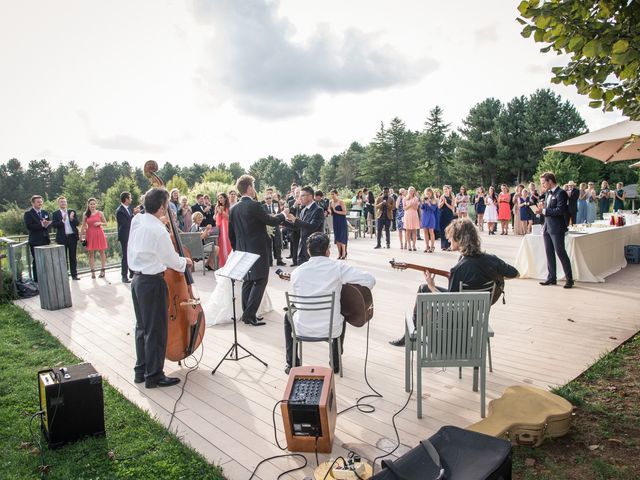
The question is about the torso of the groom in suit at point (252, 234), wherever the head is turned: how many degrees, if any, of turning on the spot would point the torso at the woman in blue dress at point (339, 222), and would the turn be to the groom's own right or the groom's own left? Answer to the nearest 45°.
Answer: approximately 45° to the groom's own left

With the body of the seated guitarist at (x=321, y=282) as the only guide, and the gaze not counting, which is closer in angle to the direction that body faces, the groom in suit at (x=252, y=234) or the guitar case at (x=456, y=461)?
the groom in suit

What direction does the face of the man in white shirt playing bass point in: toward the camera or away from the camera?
away from the camera

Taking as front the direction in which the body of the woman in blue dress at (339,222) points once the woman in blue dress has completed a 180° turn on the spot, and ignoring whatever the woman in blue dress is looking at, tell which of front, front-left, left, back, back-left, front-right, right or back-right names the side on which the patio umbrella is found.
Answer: right

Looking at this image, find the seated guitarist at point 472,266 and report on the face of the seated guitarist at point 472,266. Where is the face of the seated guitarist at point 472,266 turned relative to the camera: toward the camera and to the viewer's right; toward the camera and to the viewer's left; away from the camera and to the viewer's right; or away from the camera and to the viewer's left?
away from the camera and to the viewer's left

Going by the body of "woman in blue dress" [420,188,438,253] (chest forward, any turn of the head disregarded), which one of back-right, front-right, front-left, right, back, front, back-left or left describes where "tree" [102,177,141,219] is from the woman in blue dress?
right

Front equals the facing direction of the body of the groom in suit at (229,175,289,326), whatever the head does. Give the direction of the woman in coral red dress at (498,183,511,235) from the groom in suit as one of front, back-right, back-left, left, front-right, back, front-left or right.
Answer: front

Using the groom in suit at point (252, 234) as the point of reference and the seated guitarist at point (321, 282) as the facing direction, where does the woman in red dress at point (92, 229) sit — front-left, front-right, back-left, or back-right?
back-right

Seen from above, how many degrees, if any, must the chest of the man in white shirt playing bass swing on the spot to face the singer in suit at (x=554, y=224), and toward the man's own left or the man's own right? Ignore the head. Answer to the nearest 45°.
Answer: approximately 45° to the man's own right

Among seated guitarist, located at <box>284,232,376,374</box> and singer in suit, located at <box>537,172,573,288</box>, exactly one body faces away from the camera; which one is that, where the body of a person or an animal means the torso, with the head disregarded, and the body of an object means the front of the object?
the seated guitarist

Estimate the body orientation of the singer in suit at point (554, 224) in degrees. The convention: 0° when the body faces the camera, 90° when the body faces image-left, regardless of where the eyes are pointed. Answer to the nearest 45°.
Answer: approximately 45°

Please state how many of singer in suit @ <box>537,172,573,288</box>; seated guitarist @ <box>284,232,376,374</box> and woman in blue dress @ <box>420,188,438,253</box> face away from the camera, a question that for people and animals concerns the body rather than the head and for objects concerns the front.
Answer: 1

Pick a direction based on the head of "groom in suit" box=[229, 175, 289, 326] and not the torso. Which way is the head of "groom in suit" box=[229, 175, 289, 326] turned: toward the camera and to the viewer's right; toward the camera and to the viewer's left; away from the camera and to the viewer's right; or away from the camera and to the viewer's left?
away from the camera and to the viewer's right

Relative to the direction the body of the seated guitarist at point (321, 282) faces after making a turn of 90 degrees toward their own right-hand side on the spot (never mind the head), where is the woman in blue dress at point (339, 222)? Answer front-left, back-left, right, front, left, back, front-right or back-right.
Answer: left

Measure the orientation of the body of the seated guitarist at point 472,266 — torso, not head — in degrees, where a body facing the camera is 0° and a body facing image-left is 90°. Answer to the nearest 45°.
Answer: approximately 135°
